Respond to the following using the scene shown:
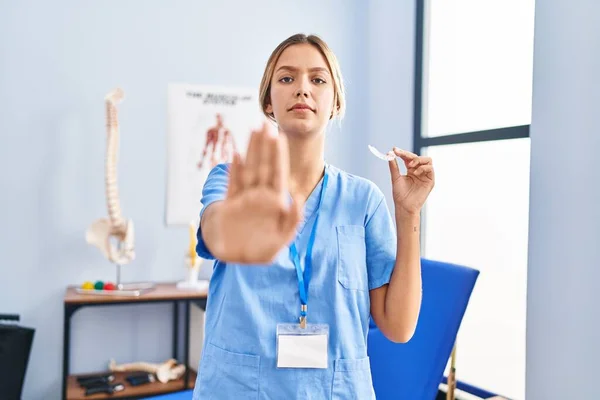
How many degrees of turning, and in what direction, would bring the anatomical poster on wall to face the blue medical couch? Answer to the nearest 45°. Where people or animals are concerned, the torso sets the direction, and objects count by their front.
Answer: approximately 45° to its left

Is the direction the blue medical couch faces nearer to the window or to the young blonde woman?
the young blonde woman

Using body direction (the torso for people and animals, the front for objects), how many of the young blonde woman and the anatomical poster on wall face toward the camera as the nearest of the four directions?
2

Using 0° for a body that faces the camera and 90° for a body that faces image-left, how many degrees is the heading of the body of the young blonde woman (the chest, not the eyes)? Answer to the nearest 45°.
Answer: approximately 0°

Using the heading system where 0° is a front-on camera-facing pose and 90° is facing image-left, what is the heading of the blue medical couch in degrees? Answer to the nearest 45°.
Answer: approximately 45°

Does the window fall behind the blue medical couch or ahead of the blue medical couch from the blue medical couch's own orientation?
behind

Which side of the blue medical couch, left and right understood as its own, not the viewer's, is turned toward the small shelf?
right

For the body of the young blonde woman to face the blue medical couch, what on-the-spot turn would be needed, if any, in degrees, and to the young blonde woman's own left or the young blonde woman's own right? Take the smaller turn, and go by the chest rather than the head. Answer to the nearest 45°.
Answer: approximately 135° to the young blonde woman's own left
